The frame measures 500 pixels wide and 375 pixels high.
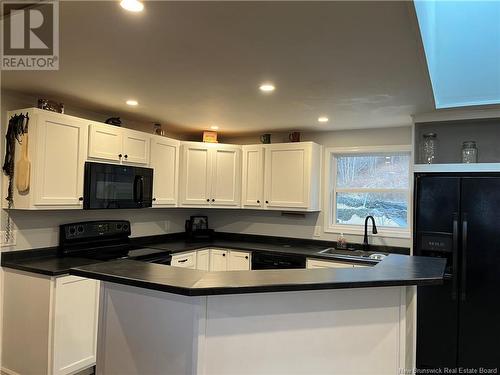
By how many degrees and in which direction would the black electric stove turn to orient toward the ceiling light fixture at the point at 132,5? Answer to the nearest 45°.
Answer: approximately 45° to its right

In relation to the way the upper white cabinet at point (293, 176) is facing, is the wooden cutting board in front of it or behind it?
in front

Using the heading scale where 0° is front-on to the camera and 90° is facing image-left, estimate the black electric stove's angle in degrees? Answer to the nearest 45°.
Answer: approximately 315°

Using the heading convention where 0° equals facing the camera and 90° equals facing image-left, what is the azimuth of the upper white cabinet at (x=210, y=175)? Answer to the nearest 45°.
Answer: approximately 0°
